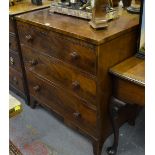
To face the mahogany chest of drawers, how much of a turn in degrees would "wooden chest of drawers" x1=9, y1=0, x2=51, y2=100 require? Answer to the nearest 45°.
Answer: approximately 90° to its left

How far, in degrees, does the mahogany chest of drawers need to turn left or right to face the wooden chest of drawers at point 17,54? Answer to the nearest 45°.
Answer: approximately 90° to its right

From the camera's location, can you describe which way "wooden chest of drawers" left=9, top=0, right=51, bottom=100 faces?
facing the viewer and to the left of the viewer

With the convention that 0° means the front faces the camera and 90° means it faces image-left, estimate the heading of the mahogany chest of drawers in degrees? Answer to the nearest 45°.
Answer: approximately 45°

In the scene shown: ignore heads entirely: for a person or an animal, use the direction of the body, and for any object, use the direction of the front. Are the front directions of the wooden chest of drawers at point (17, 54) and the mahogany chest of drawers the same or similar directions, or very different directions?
same or similar directions

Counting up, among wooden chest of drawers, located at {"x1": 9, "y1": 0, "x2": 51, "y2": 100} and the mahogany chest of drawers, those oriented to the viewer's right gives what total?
0
